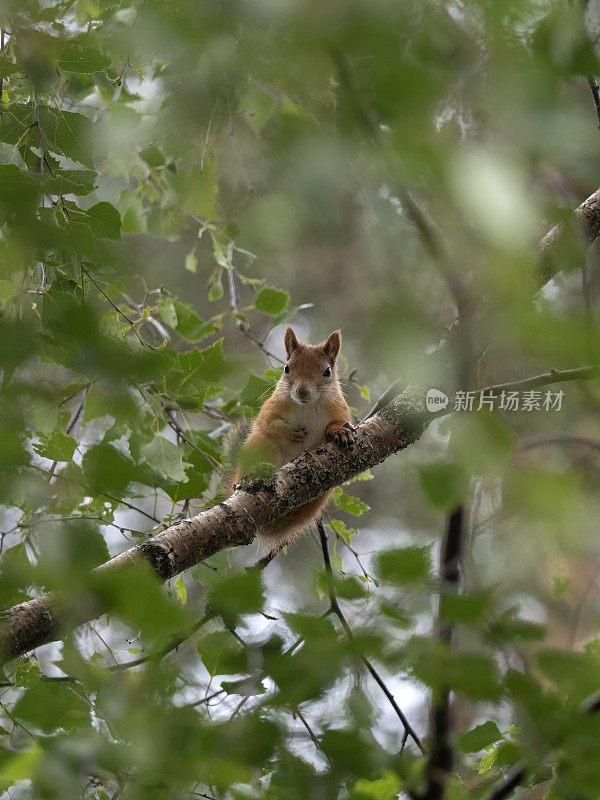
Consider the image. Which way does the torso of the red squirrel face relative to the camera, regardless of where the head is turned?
toward the camera

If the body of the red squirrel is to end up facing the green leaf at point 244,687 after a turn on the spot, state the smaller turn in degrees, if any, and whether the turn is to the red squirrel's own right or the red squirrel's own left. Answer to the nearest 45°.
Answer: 0° — it already faces it

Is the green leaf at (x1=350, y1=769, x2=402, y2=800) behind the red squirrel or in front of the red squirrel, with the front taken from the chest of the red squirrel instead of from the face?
in front

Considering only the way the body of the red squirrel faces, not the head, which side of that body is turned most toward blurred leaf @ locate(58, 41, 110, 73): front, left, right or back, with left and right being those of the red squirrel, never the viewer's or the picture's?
front

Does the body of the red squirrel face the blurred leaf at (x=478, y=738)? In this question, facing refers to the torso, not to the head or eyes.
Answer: yes

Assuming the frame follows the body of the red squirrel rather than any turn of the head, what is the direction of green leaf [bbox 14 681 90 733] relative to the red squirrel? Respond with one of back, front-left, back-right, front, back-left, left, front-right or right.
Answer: front

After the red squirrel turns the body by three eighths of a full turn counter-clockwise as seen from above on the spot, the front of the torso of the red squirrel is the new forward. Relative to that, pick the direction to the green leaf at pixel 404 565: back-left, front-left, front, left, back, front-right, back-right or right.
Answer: back-right
